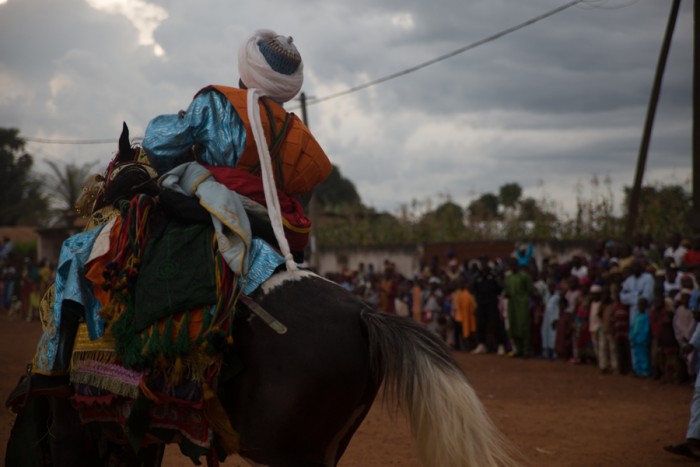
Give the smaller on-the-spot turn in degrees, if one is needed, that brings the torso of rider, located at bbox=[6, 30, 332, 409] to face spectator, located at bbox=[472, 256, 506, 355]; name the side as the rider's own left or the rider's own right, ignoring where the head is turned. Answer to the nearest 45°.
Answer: approximately 90° to the rider's own right

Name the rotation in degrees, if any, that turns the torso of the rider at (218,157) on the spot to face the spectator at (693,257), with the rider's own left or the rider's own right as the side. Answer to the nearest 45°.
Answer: approximately 90° to the rider's own right

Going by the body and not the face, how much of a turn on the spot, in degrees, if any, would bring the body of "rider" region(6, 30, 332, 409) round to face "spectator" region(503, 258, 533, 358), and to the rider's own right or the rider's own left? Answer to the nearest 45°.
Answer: approximately 90° to the rider's own right

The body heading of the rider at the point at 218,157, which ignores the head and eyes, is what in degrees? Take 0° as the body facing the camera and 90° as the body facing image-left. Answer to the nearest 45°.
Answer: approximately 135°

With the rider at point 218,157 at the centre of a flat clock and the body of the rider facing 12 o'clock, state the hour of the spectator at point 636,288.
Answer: The spectator is roughly at 3 o'clock from the rider.
